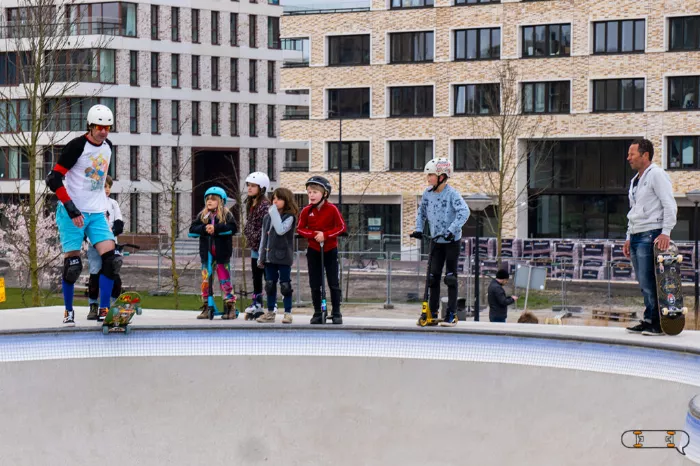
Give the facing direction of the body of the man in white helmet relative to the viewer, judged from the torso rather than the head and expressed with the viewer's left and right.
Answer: facing the viewer and to the right of the viewer

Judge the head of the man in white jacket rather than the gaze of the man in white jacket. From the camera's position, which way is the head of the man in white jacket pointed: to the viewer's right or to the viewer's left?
to the viewer's left

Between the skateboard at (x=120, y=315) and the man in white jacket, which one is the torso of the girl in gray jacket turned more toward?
the skateboard

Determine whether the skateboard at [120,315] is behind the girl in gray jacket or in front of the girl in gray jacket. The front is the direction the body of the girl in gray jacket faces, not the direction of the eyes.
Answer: in front

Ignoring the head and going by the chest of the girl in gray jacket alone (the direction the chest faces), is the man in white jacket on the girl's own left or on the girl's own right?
on the girl's own left

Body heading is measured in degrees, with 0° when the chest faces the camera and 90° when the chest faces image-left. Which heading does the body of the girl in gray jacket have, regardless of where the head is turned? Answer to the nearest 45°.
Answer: approximately 45°

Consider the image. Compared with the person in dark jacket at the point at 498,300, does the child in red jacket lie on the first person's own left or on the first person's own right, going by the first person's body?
on the first person's own right

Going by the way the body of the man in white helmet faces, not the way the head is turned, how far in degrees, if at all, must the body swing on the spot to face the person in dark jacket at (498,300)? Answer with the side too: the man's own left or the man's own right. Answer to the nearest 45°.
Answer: approximately 90° to the man's own left

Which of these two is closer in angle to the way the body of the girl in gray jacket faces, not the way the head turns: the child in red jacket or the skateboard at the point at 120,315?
the skateboard

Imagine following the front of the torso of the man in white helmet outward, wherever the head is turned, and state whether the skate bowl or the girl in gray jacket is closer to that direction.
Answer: the skate bowl
